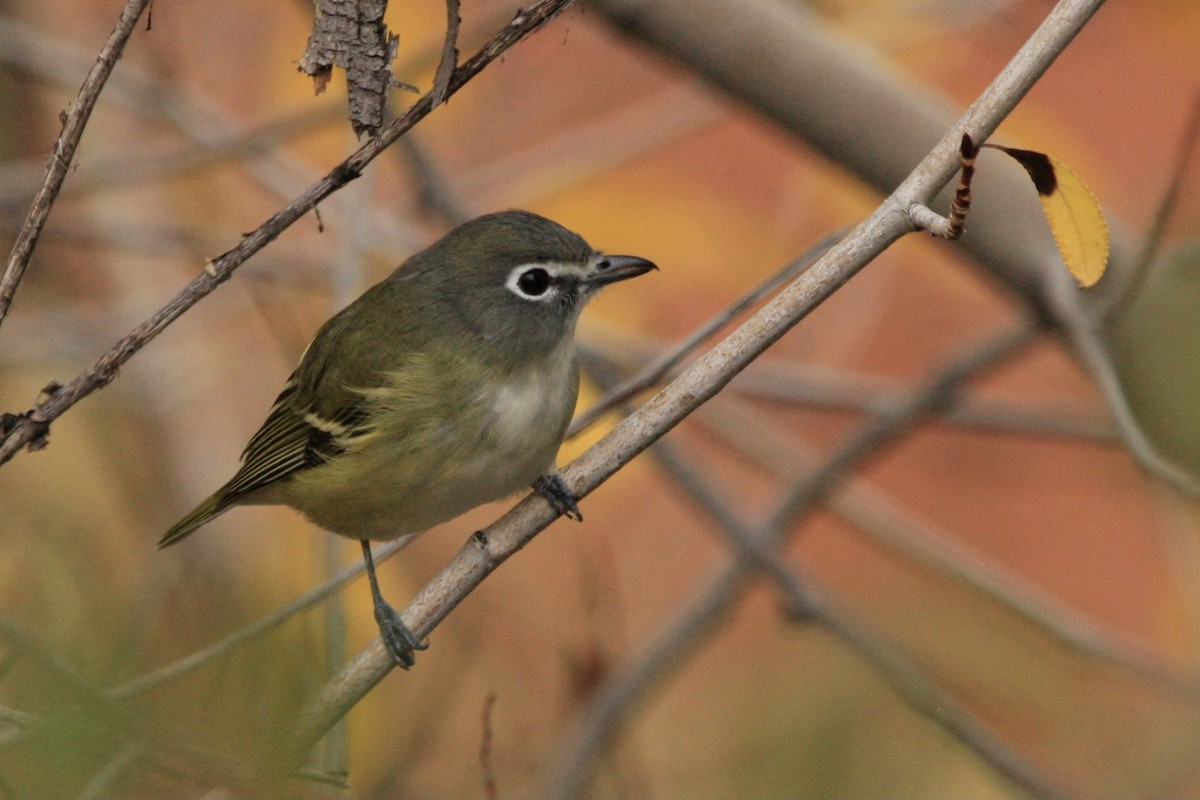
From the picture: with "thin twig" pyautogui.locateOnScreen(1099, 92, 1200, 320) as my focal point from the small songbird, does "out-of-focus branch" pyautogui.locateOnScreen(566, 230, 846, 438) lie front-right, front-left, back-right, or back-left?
front-right

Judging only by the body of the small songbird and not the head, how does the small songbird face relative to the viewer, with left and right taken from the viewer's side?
facing to the right of the viewer

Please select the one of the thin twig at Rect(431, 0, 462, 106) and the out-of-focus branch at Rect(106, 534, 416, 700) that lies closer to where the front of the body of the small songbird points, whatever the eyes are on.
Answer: the thin twig

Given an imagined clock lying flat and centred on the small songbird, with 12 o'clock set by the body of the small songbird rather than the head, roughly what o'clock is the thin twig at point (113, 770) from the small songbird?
The thin twig is roughly at 4 o'clock from the small songbird.

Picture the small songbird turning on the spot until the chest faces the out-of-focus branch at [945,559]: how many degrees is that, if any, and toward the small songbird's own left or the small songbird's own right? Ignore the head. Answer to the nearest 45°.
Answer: approximately 45° to the small songbird's own left

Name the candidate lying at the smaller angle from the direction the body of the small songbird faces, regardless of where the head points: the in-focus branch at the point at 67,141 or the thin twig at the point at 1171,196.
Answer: the thin twig
